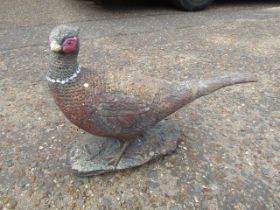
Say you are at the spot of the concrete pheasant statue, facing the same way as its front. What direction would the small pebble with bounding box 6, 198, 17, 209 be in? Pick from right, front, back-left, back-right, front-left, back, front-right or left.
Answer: front-left

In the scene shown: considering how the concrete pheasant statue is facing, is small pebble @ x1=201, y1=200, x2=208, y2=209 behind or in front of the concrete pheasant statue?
behind

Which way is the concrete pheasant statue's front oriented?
to the viewer's left
